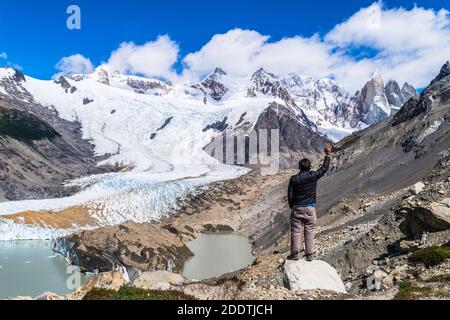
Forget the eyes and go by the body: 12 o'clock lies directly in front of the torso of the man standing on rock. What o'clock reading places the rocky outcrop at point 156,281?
The rocky outcrop is roughly at 10 o'clock from the man standing on rock.

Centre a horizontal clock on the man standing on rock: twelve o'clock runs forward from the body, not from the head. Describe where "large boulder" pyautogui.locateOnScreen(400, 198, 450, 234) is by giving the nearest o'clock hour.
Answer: The large boulder is roughly at 1 o'clock from the man standing on rock.

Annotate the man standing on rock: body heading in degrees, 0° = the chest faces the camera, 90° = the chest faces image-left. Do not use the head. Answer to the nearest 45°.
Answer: approximately 180°
